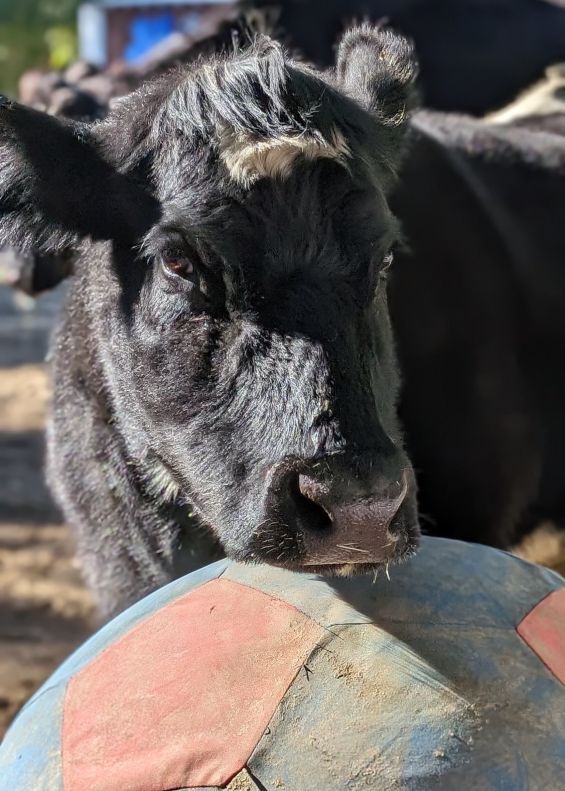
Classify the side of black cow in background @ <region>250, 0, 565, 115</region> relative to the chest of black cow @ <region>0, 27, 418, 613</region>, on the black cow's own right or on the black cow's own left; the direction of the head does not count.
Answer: on the black cow's own left

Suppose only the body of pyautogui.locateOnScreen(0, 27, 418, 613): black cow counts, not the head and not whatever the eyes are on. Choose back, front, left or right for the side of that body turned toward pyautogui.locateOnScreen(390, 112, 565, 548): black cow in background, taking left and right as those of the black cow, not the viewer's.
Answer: back

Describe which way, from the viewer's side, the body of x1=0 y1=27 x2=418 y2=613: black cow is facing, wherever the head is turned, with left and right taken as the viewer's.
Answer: facing the viewer and to the right of the viewer

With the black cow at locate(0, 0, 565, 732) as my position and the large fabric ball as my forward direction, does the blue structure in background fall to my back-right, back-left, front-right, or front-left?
back-right
